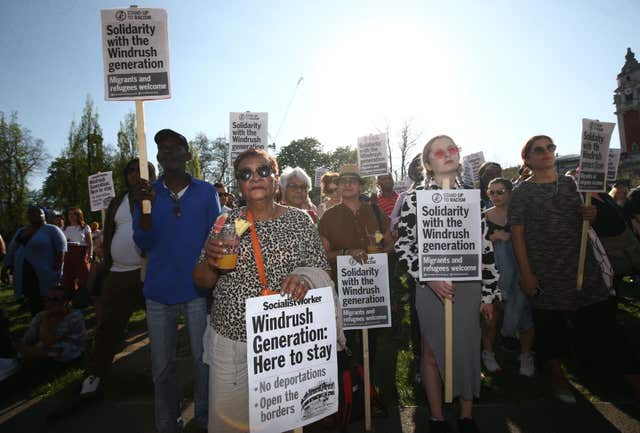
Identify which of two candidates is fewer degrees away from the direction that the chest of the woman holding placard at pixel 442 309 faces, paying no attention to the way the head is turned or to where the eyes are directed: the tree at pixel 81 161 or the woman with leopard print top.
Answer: the woman with leopard print top

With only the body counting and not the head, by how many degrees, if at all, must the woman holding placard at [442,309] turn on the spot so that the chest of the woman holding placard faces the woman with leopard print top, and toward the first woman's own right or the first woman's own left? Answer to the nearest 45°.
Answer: approximately 45° to the first woman's own right

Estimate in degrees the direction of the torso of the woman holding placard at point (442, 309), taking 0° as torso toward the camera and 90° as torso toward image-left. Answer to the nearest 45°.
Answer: approximately 0°

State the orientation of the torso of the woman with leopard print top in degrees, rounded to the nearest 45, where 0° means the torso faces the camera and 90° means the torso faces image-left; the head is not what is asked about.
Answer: approximately 0°

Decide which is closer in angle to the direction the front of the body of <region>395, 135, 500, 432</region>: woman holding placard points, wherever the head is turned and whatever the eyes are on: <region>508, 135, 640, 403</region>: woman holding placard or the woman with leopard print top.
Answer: the woman with leopard print top

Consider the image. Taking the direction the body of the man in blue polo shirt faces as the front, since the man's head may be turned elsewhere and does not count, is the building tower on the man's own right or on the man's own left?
on the man's own left

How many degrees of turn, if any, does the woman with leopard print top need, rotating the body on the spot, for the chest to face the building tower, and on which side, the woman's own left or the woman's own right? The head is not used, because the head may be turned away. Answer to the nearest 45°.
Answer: approximately 135° to the woman's own left

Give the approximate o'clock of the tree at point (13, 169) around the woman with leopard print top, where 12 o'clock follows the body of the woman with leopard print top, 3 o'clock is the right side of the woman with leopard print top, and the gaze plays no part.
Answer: The tree is roughly at 5 o'clock from the woman with leopard print top.
